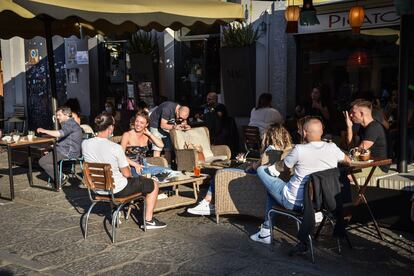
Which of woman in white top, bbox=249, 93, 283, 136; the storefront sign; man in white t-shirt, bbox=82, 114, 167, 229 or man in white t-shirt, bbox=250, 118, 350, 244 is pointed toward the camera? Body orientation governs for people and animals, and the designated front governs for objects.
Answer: the storefront sign

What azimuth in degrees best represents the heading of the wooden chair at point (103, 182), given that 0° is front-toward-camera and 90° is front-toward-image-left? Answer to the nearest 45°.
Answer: approximately 225°

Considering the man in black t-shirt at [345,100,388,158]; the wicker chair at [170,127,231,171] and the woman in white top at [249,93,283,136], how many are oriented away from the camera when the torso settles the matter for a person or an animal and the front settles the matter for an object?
1

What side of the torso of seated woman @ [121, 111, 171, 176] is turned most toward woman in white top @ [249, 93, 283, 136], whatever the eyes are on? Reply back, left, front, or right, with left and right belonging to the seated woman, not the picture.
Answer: left

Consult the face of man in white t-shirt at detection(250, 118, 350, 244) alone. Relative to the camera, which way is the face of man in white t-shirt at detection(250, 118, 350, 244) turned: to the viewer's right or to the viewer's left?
to the viewer's left

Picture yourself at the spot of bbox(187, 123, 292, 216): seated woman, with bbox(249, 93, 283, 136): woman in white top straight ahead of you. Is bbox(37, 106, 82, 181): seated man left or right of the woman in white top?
left

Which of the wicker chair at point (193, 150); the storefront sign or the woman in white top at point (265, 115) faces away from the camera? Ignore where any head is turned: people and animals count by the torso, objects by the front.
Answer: the woman in white top

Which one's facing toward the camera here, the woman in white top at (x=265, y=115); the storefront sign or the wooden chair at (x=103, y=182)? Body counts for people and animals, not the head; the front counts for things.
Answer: the storefront sign

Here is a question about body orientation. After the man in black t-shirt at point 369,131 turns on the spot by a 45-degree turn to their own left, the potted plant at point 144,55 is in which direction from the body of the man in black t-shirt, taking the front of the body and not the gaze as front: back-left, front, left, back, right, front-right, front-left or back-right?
right

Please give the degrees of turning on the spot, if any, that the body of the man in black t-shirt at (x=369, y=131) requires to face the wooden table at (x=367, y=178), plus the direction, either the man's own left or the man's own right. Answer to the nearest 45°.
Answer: approximately 90° to the man's own left

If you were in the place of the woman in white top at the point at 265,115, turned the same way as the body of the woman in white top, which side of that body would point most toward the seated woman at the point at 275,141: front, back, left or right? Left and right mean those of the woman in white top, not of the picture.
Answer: back
